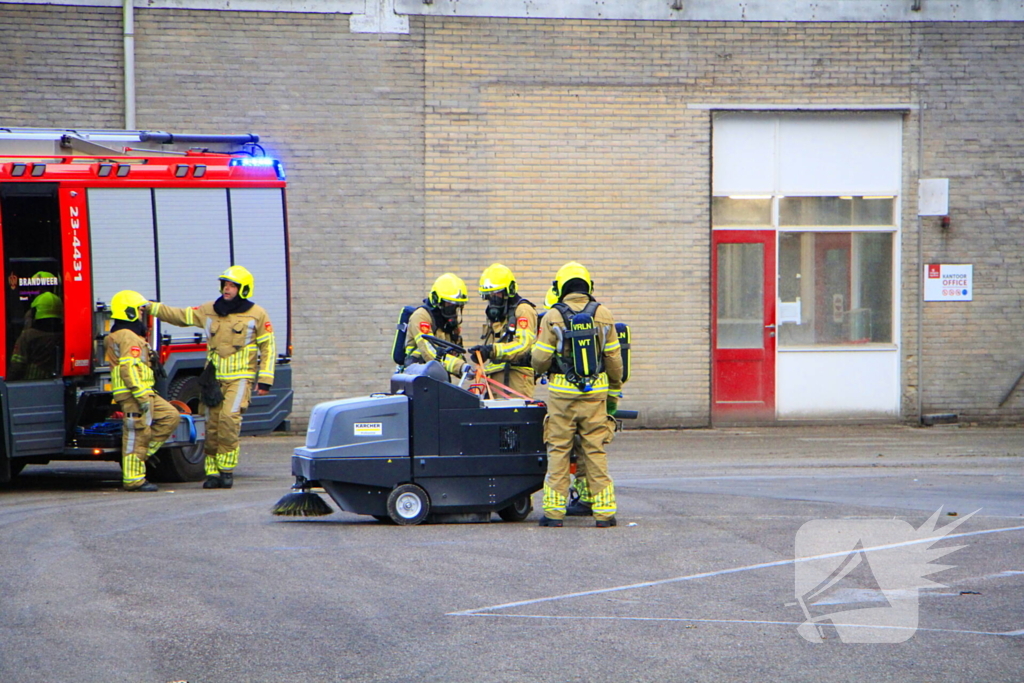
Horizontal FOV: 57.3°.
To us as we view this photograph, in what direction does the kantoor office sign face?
facing the viewer

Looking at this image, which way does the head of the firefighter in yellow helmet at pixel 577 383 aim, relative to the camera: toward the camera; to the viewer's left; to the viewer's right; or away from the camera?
away from the camera

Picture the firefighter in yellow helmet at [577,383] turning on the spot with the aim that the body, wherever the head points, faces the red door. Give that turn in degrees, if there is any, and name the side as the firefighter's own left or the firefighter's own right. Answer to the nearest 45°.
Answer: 0° — they already face it

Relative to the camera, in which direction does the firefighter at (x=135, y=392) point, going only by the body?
to the viewer's right

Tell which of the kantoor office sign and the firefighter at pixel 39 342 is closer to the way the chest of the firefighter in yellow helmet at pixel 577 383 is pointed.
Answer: the kantoor office sign

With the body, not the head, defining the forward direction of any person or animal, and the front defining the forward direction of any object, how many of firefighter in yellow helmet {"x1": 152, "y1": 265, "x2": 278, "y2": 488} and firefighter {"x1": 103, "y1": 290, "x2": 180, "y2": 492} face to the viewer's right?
1

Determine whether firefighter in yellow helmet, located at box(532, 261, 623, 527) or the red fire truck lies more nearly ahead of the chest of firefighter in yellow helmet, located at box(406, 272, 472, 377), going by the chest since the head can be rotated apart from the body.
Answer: the firefighter in yellow helmet

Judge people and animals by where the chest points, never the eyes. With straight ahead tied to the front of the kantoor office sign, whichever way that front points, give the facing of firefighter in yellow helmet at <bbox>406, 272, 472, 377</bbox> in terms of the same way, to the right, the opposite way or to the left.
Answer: to the left

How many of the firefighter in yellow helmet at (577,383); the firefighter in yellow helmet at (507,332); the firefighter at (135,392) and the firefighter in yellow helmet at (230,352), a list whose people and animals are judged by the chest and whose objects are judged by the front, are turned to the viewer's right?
1

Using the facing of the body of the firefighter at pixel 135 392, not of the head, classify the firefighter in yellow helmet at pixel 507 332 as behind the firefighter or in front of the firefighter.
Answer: in front

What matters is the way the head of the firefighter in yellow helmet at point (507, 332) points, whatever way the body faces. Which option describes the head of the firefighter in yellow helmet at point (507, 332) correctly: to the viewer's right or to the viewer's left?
to the viewer's left

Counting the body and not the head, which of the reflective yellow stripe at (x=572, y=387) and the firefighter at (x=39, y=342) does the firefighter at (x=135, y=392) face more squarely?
the reflective yellow stripe
